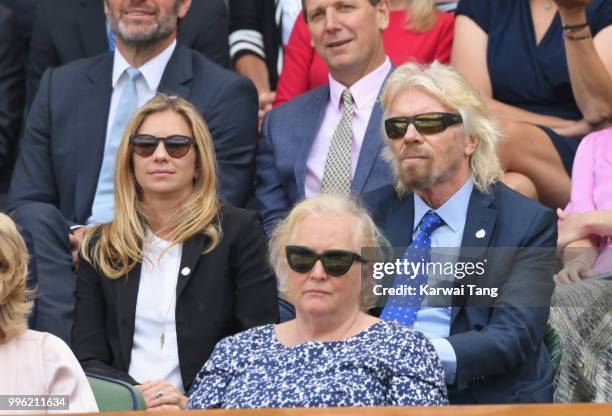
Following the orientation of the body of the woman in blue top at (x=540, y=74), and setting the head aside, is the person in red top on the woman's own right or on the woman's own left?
on the woman's own right

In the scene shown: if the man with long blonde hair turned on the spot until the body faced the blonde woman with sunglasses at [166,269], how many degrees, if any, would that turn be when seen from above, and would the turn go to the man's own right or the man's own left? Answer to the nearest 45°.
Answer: approximately 45° to the man's own right

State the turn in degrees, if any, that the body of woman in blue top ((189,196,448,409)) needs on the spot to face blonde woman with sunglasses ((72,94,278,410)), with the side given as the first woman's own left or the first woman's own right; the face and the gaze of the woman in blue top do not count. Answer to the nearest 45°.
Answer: approximately 135° to the first woman's own right

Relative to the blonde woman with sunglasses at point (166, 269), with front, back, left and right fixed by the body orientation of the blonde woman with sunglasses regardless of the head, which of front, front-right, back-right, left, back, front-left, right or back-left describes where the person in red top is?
back-left

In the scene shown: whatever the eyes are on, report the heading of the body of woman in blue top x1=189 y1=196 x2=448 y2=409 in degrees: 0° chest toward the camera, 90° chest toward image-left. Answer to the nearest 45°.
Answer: approximately 0°

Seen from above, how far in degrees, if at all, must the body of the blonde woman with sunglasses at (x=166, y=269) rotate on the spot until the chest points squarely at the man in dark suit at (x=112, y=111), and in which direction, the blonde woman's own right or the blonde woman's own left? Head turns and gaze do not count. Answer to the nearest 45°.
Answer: approximately 180°

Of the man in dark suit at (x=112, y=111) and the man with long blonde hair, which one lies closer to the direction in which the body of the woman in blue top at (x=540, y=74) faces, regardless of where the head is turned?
the man with long blonde hair
